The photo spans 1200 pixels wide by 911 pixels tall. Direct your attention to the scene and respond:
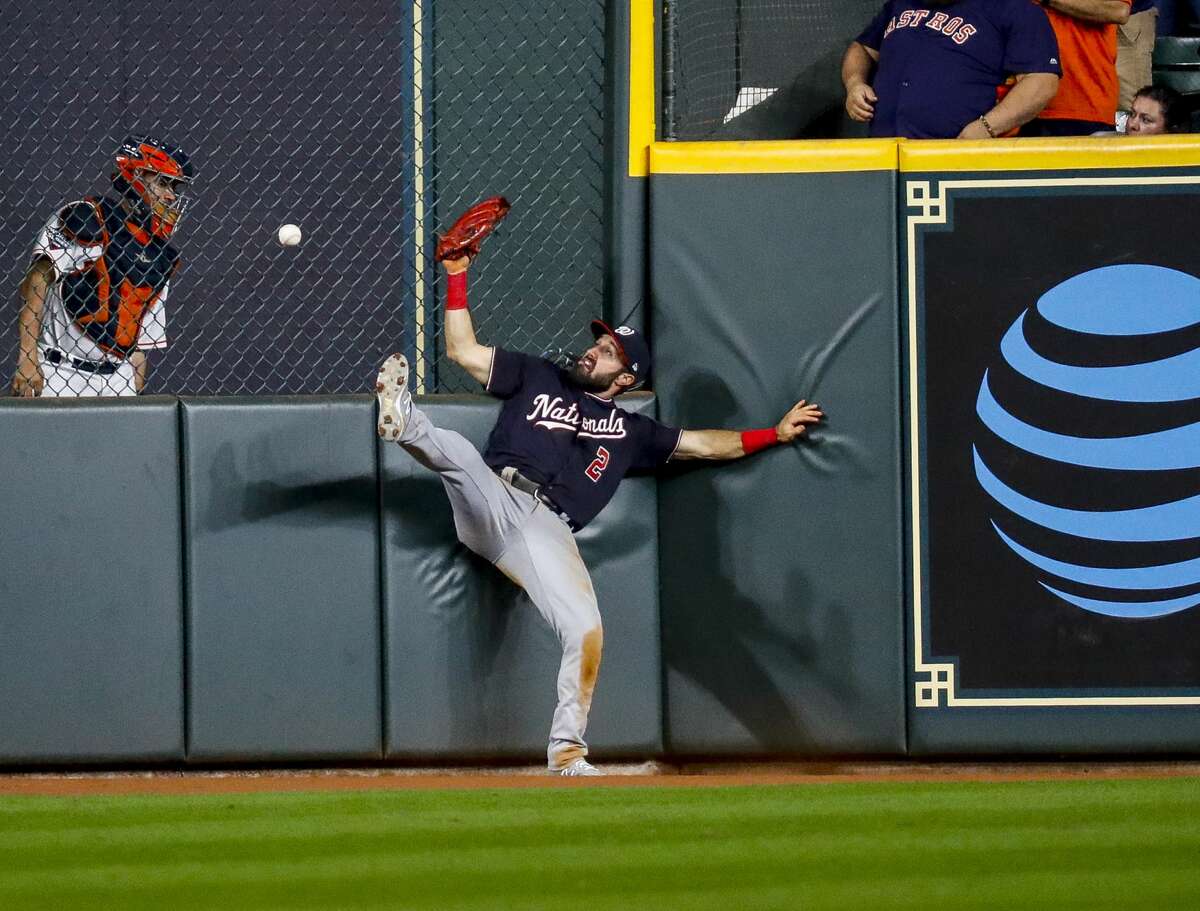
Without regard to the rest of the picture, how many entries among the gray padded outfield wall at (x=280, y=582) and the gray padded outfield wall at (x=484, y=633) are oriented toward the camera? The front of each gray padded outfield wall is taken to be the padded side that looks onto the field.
2

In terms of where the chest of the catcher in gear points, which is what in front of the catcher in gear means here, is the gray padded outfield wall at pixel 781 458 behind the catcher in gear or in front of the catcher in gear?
in front

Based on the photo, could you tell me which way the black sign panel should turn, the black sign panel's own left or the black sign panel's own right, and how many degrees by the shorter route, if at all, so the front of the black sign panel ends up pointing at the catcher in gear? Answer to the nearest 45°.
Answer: approximately 90° to the black sign panel's own right

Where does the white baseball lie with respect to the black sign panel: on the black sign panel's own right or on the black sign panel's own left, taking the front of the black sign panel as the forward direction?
on the black sign panel's own right

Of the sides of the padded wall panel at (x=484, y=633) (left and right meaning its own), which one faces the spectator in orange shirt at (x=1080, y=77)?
left

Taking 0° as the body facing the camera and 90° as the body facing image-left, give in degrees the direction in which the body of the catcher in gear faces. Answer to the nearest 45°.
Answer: approximately 315°

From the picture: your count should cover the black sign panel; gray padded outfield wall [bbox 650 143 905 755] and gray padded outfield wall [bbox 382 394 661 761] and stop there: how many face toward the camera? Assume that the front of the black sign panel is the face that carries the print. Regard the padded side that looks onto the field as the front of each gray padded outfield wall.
3

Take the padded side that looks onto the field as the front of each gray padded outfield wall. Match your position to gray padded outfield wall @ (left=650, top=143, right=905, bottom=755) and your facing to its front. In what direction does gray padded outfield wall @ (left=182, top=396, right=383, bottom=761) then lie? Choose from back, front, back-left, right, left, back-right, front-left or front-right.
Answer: right

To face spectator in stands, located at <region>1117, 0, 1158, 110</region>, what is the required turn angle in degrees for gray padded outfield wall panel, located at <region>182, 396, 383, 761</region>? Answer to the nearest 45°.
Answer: approximately 90° to its left

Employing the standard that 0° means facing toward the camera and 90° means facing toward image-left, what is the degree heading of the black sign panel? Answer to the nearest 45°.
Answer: approximately 0°

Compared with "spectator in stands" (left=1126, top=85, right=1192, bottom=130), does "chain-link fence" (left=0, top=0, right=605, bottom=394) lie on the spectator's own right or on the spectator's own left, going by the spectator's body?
on the spectator's own right
